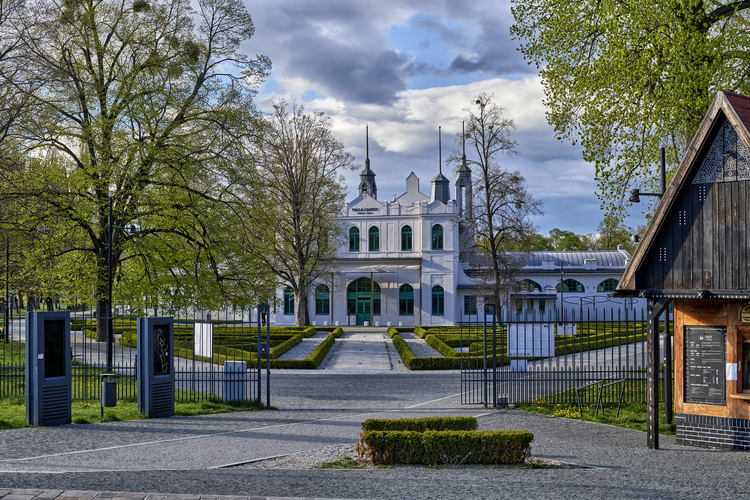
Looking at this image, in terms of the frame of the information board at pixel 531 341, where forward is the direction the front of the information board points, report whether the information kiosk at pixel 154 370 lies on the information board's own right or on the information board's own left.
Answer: on the information board's own right

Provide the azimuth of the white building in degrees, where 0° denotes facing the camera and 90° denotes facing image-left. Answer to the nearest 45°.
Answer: approximately 0°

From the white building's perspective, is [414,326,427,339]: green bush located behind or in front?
in front

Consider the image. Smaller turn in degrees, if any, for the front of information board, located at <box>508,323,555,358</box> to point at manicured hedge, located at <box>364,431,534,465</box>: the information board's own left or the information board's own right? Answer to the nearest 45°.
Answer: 0° — it already faces it

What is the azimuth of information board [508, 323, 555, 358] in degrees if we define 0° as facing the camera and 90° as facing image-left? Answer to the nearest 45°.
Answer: approximately 0°

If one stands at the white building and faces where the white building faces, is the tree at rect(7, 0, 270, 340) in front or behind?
in front

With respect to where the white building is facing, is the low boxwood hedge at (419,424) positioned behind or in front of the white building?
in front

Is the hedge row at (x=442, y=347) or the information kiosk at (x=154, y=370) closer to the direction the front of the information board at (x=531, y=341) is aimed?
the information kiosk
